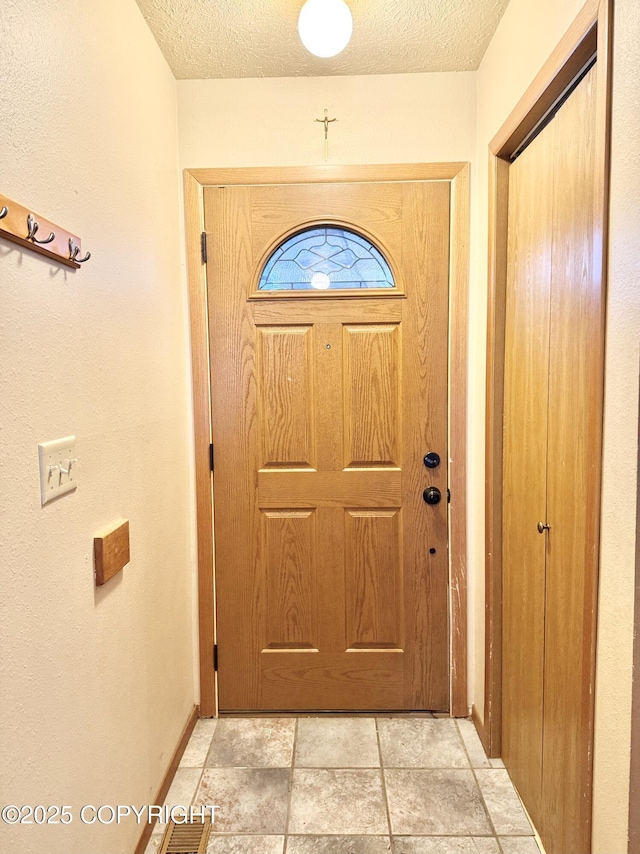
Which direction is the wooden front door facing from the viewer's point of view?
toward the camera

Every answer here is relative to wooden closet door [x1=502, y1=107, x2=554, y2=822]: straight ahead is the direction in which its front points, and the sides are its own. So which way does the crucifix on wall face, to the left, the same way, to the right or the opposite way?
to the left

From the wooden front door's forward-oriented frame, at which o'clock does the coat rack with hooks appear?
The coat rack with hooks is roughly at 1 o'clock from the wooden front door.

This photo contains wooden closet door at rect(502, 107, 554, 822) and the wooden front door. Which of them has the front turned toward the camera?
the wooden front door

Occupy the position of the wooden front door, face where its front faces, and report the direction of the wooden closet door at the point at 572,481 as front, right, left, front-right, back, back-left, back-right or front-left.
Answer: front-left

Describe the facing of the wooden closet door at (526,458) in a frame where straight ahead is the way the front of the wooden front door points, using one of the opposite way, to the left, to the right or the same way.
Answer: to the right

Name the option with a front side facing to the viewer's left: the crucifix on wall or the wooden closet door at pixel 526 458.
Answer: the wooden closet door

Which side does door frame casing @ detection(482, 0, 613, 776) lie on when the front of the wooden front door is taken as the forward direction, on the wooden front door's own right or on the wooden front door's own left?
on the wooden front door's own left

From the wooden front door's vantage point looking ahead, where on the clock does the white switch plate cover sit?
The white switch plate cover is roughly at 1 o'clock from the wooden front door.

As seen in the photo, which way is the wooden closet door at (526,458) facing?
to the viewer's left

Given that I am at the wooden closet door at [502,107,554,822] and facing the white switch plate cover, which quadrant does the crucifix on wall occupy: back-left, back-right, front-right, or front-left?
front-right
